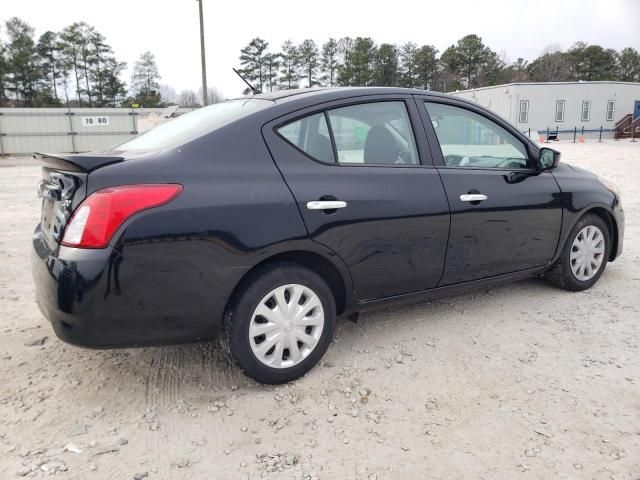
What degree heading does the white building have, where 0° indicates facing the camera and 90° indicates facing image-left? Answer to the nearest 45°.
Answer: approximately 0°

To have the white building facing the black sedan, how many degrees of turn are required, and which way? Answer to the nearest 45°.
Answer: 0° — it already faces it

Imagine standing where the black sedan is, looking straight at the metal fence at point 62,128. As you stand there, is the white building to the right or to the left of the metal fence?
right

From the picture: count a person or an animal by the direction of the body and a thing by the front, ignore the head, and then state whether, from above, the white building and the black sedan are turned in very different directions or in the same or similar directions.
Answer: very different directions

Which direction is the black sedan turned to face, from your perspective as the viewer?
facing away from the viewer and to the right of the viewer

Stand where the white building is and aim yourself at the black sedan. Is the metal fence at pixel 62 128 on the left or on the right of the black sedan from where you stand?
right

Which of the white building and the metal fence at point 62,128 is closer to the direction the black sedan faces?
the white building

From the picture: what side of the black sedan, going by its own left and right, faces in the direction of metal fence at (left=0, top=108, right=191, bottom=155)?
left

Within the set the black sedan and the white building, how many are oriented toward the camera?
1

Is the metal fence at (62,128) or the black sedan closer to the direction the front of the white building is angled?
the black sedan

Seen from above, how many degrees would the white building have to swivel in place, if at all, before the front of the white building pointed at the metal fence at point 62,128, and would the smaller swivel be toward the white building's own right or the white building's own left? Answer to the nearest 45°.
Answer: approximately 45° to the white building's own right

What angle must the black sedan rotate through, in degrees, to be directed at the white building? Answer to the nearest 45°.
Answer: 0° — it already faces it
